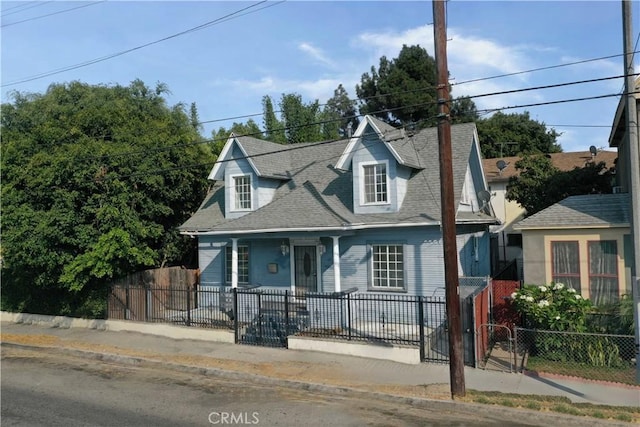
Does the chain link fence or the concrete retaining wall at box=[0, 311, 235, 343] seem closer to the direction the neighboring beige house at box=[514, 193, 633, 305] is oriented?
the chain link fence

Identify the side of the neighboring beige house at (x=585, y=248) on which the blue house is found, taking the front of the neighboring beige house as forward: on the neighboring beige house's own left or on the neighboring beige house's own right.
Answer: on the neighboring beige house's own right

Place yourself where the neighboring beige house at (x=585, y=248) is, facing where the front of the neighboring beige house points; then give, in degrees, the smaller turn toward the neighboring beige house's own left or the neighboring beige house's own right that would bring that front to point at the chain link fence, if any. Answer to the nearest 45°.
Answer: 0° — it already faces it

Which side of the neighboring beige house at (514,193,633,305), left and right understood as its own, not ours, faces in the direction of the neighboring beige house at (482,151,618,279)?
back

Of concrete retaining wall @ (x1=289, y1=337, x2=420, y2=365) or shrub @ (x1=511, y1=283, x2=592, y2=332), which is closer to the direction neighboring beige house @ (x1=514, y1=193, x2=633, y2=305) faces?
the shrub

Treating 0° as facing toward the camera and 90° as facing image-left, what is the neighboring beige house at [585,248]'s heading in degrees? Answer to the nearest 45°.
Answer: approximately 0°

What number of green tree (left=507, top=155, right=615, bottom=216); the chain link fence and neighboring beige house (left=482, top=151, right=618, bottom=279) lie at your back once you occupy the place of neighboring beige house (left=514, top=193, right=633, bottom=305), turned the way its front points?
2

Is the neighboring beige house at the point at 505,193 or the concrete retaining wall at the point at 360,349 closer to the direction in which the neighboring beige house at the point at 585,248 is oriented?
the concrete retaining wall
